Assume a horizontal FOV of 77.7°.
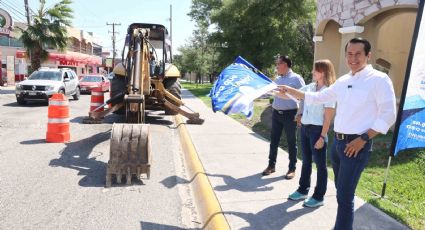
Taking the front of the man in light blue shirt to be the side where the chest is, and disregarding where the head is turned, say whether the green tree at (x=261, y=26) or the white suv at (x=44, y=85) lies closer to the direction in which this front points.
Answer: the white suv

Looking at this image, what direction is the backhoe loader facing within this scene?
away from the camera

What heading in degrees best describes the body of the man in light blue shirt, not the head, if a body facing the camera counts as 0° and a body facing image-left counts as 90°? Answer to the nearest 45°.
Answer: approximately 45°

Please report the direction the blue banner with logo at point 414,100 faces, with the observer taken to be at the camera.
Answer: facing the viewer

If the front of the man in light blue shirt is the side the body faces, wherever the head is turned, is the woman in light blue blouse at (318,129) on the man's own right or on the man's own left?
on the man's own left

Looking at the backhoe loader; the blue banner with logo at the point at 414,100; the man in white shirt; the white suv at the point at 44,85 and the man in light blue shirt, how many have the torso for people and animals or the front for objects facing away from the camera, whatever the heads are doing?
1

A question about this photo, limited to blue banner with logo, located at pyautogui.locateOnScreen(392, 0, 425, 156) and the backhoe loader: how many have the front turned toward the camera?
1

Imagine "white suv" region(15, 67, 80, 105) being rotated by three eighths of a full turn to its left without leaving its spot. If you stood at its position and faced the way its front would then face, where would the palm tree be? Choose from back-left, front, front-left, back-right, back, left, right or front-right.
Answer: left

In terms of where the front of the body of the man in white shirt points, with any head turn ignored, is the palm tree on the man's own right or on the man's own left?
on the man's own right

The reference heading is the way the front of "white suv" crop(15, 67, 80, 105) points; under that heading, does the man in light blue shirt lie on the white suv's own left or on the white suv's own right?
on the white suv's own left

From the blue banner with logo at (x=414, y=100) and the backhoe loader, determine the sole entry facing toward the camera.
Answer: the blue banner with logo

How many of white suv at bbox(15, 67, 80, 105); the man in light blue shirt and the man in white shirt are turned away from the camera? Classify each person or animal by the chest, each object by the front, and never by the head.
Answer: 0

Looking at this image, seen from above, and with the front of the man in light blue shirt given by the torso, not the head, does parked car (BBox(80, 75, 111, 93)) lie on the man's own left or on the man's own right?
on the man's own right

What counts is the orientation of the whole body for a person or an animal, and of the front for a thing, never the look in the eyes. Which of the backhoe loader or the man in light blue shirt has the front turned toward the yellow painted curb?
the man in light blue shirt
